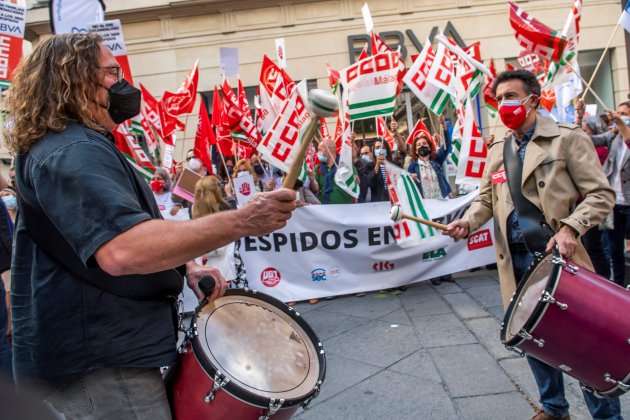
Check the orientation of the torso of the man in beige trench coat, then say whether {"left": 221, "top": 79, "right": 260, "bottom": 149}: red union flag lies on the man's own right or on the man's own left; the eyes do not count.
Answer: on the man's own right

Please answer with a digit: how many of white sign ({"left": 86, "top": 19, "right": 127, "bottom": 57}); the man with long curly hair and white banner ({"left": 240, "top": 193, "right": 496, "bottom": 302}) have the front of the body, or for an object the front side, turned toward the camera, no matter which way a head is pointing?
2

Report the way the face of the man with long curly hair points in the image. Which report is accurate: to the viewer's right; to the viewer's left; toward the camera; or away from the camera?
to the viewer's right
